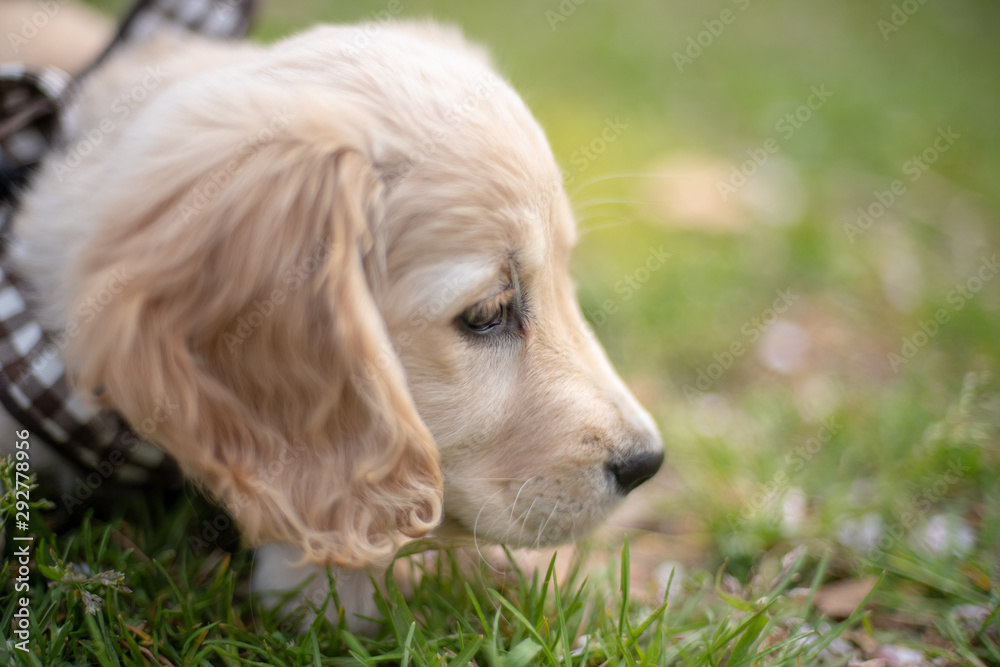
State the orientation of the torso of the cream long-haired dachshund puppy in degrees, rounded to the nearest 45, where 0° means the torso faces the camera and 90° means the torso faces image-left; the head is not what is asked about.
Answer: approximately 270°
